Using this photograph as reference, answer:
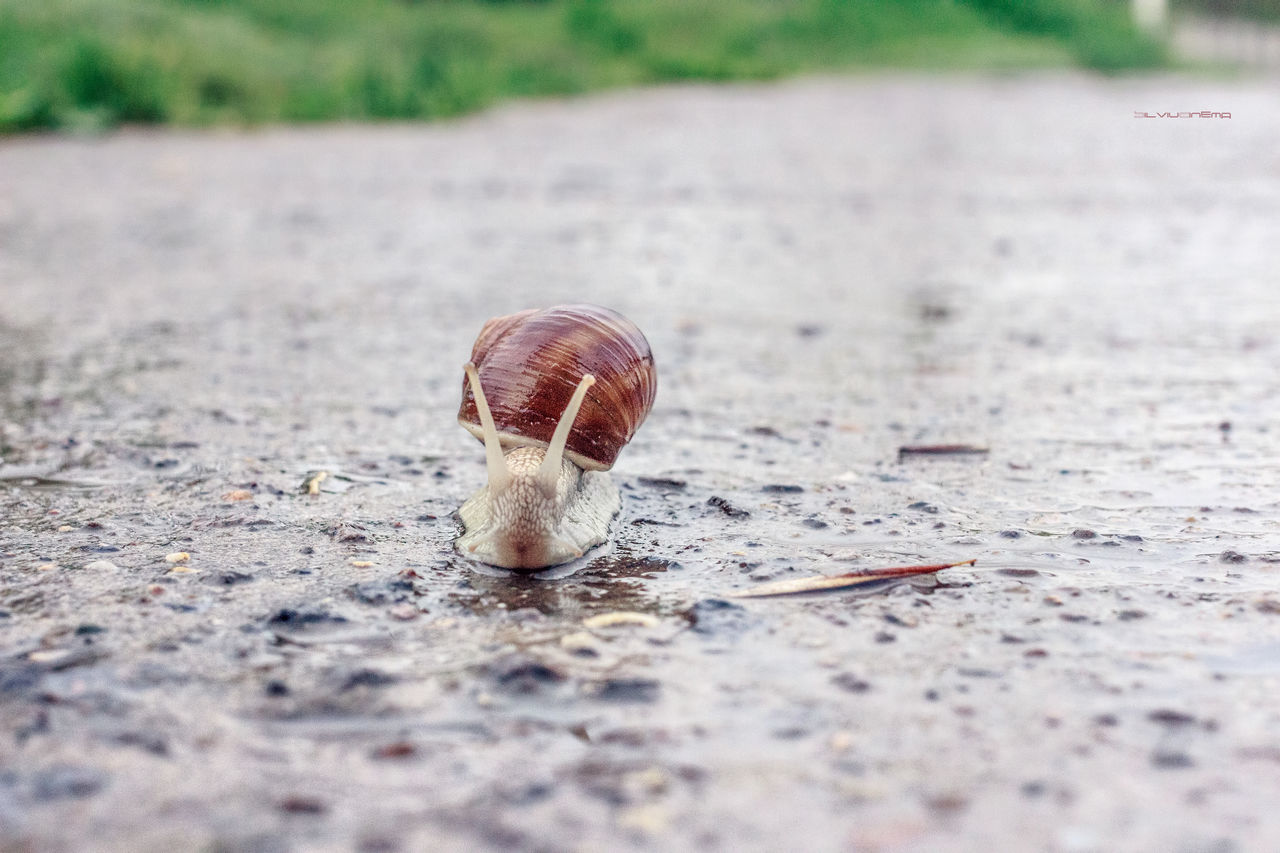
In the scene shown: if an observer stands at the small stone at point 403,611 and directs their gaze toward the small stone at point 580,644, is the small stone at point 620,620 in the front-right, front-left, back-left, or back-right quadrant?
front-left

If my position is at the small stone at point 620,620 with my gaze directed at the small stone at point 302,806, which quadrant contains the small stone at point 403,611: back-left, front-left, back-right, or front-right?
front-right

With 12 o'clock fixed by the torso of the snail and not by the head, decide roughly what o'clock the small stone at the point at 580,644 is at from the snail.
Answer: The small stone is roughly at 12 o'clock from the snail.

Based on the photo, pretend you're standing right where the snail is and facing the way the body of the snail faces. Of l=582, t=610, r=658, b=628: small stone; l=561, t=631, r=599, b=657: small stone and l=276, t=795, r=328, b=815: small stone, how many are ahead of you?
3

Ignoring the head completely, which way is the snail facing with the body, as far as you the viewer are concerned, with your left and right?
facing the viewer

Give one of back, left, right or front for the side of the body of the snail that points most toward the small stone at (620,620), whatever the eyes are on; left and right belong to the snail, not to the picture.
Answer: front

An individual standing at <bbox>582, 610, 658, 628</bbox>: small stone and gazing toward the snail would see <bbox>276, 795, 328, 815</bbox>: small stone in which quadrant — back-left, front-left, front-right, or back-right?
back-left

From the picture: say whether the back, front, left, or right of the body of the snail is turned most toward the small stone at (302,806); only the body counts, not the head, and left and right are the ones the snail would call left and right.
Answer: front
